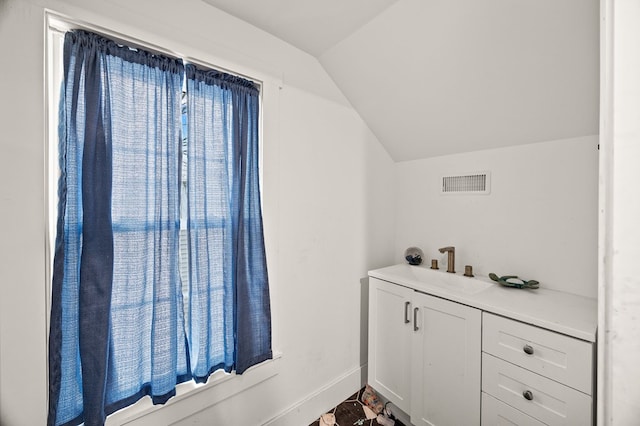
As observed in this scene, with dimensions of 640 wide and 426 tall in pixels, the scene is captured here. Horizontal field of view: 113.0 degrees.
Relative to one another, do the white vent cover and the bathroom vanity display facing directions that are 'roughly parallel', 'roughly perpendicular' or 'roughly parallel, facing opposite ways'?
roughly parallel

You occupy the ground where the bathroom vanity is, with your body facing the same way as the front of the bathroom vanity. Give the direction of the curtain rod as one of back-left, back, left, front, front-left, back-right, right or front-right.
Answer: front

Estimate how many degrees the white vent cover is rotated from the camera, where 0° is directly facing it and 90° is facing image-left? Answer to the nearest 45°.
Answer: approximately 45°

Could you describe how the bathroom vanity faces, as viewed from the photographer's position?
facing the viewer and to the left of the viewer

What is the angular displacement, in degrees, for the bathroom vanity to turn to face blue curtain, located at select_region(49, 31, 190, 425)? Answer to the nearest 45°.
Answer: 0° — it already faces it

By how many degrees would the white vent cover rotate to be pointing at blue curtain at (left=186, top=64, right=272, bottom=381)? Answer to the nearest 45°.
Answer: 0° — it already faces it

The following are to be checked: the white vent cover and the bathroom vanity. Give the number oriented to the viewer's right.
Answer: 0

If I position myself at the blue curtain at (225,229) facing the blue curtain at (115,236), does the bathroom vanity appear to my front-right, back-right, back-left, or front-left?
back-left

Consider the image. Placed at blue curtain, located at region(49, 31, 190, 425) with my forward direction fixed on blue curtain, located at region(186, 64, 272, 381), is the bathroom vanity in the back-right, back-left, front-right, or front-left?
front-right
